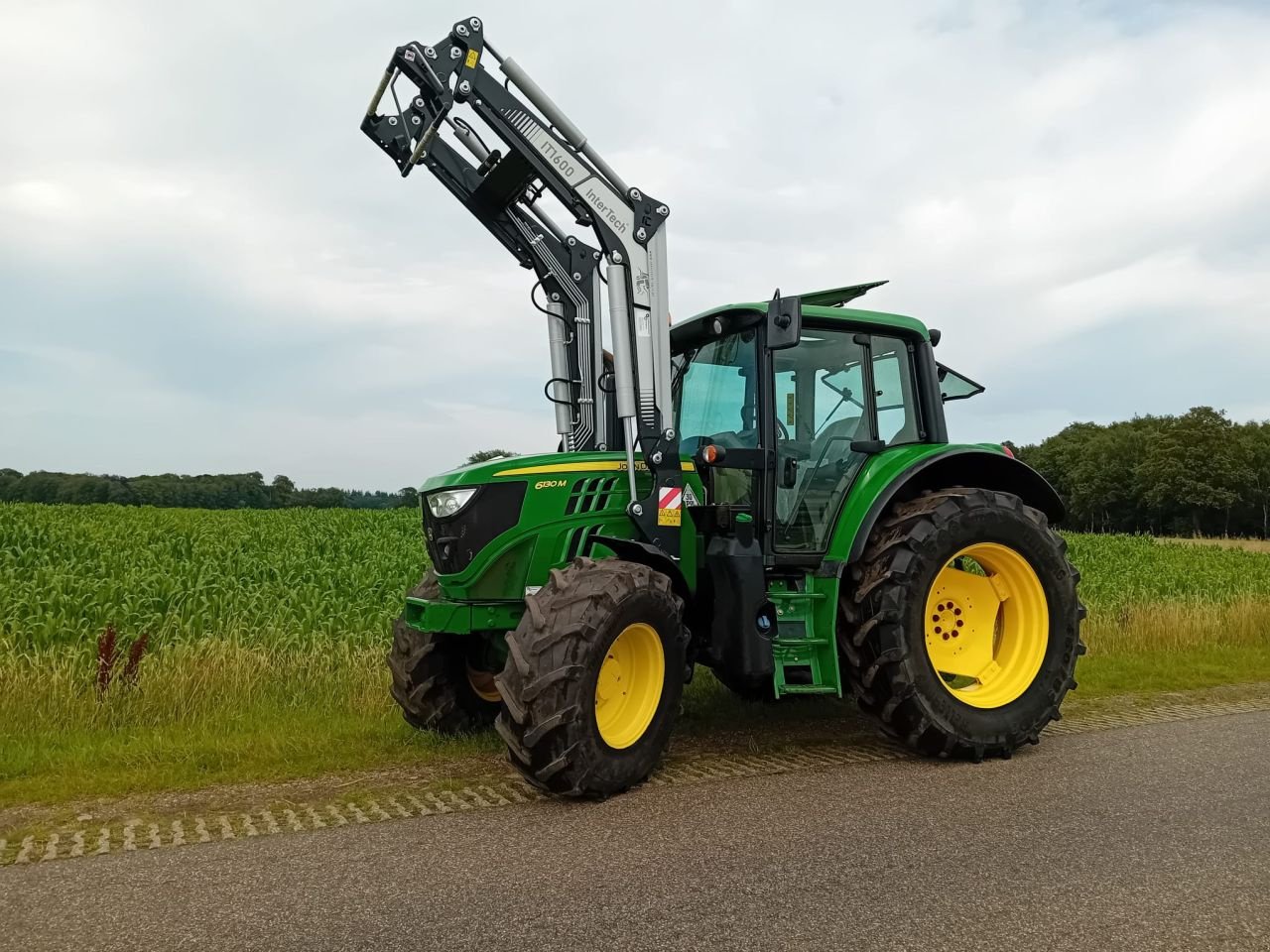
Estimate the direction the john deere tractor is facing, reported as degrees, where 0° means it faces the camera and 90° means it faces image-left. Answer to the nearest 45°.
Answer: approximately 45°
